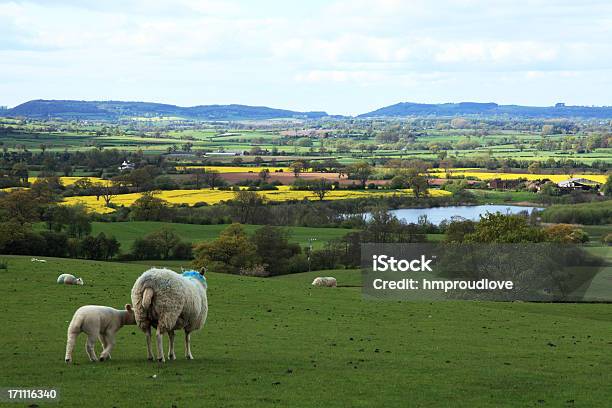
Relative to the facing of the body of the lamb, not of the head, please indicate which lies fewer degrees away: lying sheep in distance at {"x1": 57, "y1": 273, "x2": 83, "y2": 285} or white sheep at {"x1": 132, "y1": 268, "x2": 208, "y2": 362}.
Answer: the white sheep

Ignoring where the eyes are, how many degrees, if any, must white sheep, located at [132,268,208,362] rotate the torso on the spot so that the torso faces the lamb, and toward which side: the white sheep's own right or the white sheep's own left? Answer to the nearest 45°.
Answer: approximately 135° to the white sheep's own left

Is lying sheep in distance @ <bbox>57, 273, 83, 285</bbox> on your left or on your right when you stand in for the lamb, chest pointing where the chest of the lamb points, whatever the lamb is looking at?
on your left

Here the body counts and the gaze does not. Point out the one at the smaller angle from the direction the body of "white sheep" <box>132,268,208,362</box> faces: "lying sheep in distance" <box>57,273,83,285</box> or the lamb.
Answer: the lying sheep in distance

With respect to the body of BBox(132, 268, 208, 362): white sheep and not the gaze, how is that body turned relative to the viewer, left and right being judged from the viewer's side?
facing away from the viewer and to the right of the viewer

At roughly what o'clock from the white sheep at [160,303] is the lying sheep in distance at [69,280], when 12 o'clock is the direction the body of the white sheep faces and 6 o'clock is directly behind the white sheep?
The lying sheep in distance is roughly at 10 o'clock from the white sheep.

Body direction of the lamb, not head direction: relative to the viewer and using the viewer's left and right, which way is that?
facing to the right of the viewer
